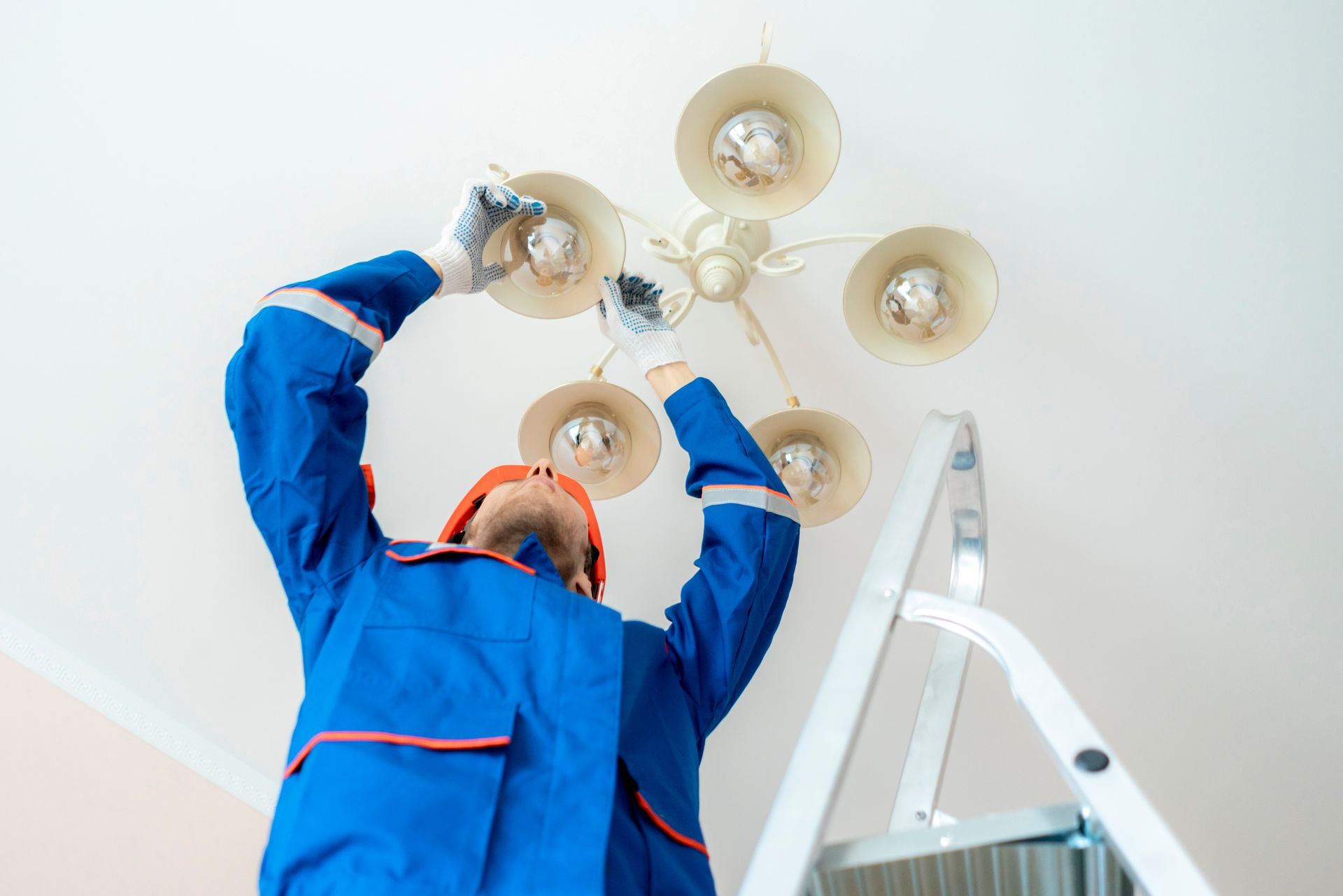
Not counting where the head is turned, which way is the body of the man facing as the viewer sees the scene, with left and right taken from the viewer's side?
facing the viewer and to the right of the viewer
